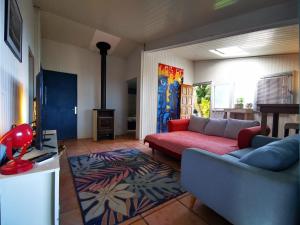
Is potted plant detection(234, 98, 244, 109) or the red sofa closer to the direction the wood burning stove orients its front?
the red sofa

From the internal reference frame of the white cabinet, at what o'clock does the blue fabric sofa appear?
The blue fabric sofa is roughly at 1 o'clock from the white cabinet.

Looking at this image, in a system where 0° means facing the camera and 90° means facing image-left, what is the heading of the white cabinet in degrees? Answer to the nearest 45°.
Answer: approximately 270°

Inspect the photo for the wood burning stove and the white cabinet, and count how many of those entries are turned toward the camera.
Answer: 1

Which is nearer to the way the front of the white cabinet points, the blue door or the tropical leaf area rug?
the tropical leaf area rug

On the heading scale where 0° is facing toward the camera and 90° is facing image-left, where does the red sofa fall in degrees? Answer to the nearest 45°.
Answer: approximately 45°

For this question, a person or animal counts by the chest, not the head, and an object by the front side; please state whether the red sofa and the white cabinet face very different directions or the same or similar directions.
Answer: very different directions

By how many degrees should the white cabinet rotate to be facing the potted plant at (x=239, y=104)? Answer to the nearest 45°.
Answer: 0° — it already faces it

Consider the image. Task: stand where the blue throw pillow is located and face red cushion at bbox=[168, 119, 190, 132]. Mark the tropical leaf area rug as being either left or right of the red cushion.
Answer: left

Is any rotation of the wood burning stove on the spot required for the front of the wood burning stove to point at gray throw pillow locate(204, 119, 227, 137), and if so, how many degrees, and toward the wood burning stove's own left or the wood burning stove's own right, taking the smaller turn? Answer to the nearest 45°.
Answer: approximately 45° to the wood burning stove's own left

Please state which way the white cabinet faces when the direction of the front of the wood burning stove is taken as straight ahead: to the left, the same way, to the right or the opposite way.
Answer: to the left

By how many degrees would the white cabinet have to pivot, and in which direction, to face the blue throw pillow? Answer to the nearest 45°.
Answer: approximately 45° to its right
